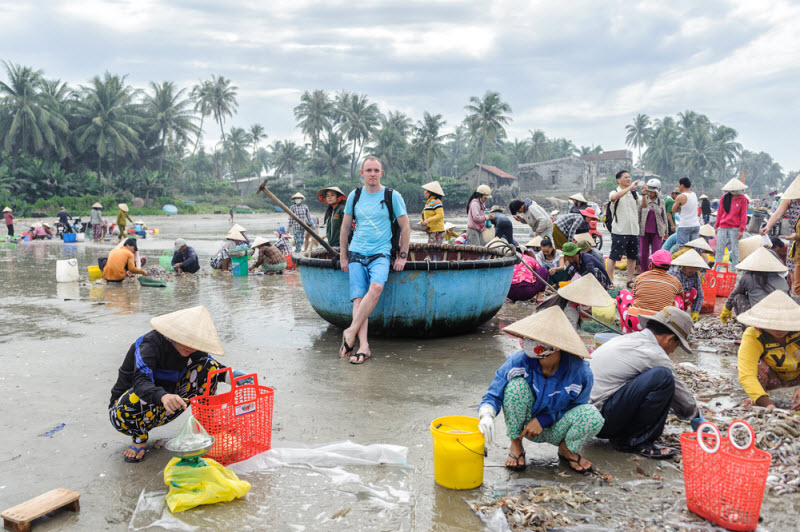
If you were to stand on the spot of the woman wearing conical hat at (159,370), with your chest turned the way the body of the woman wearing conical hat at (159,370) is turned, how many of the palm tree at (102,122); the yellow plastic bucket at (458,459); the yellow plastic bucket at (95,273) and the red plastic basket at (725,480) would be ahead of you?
2

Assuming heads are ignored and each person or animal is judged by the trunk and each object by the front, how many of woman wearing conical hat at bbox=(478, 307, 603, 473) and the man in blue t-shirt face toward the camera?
2

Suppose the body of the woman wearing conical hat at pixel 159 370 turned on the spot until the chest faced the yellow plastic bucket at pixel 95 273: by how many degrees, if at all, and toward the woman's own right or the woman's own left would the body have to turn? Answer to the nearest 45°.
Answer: approximately 135° to the woman's own left

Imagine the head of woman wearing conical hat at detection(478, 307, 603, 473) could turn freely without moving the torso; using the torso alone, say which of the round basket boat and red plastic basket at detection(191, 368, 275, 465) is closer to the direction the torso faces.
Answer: the red plastic basket

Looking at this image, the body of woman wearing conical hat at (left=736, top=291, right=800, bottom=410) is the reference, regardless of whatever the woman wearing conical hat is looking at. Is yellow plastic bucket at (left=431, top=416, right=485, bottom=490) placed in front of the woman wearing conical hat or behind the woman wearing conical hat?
in front

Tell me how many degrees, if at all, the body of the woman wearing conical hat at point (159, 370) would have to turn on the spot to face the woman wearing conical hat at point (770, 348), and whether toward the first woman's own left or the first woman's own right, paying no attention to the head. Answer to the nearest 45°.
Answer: approximately 45° to the first woman's own left

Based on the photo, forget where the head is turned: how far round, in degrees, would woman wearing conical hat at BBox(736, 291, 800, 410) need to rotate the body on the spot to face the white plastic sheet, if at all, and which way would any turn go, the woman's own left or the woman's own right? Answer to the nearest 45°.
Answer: approximately 45° to the woman's own right

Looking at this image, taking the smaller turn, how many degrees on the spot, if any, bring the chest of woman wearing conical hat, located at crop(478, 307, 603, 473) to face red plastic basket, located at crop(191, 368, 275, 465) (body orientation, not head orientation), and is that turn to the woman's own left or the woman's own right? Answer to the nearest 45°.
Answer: approximately 90° to the woman's own right

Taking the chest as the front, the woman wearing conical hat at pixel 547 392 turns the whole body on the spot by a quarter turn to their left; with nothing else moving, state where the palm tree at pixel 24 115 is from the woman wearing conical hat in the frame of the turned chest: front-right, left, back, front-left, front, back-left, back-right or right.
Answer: back-left

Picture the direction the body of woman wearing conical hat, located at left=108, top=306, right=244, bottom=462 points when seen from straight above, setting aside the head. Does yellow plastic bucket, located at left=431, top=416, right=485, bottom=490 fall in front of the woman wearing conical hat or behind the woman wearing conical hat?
in front

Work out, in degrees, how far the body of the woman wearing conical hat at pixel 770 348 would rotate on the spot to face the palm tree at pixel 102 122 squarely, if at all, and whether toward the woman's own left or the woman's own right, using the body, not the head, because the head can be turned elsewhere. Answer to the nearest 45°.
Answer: approximately 135° to the woman's own right
